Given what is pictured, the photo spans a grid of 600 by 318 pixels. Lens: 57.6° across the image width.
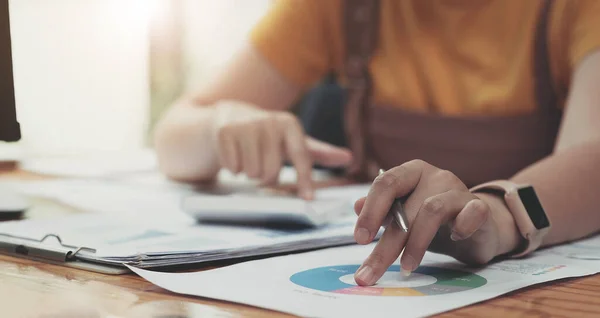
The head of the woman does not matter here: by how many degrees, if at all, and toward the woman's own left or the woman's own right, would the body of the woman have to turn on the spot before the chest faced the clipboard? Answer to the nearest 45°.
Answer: approximately 45° to the woman's own right

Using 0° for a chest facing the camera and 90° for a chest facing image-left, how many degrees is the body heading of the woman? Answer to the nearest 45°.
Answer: approximately 0°
